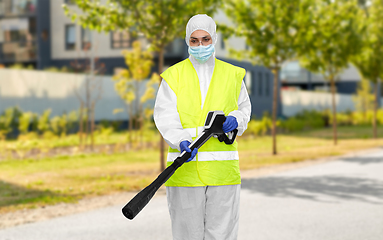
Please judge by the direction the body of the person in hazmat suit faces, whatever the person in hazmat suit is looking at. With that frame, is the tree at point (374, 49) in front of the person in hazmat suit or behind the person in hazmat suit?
behind

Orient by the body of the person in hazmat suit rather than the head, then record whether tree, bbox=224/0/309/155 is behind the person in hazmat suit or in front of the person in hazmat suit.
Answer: behind

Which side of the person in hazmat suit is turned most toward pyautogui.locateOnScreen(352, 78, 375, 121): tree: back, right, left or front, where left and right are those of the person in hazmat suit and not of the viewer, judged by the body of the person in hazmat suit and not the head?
back

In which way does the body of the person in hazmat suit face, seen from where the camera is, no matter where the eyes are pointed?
toward the camera

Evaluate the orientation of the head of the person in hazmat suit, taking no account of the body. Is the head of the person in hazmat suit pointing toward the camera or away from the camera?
toward the camera

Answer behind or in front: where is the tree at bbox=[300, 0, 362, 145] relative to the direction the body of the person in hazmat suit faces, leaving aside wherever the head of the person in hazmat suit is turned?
behind

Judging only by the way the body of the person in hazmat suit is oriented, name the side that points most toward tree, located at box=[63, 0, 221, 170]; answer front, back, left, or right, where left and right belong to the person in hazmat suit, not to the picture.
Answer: back

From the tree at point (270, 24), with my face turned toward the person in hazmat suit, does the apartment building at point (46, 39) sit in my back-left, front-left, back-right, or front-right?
back-right

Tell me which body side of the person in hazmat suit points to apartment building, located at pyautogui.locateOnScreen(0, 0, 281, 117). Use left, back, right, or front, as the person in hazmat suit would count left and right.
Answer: back

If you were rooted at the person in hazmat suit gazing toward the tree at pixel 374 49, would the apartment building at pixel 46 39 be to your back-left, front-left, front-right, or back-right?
front-left
